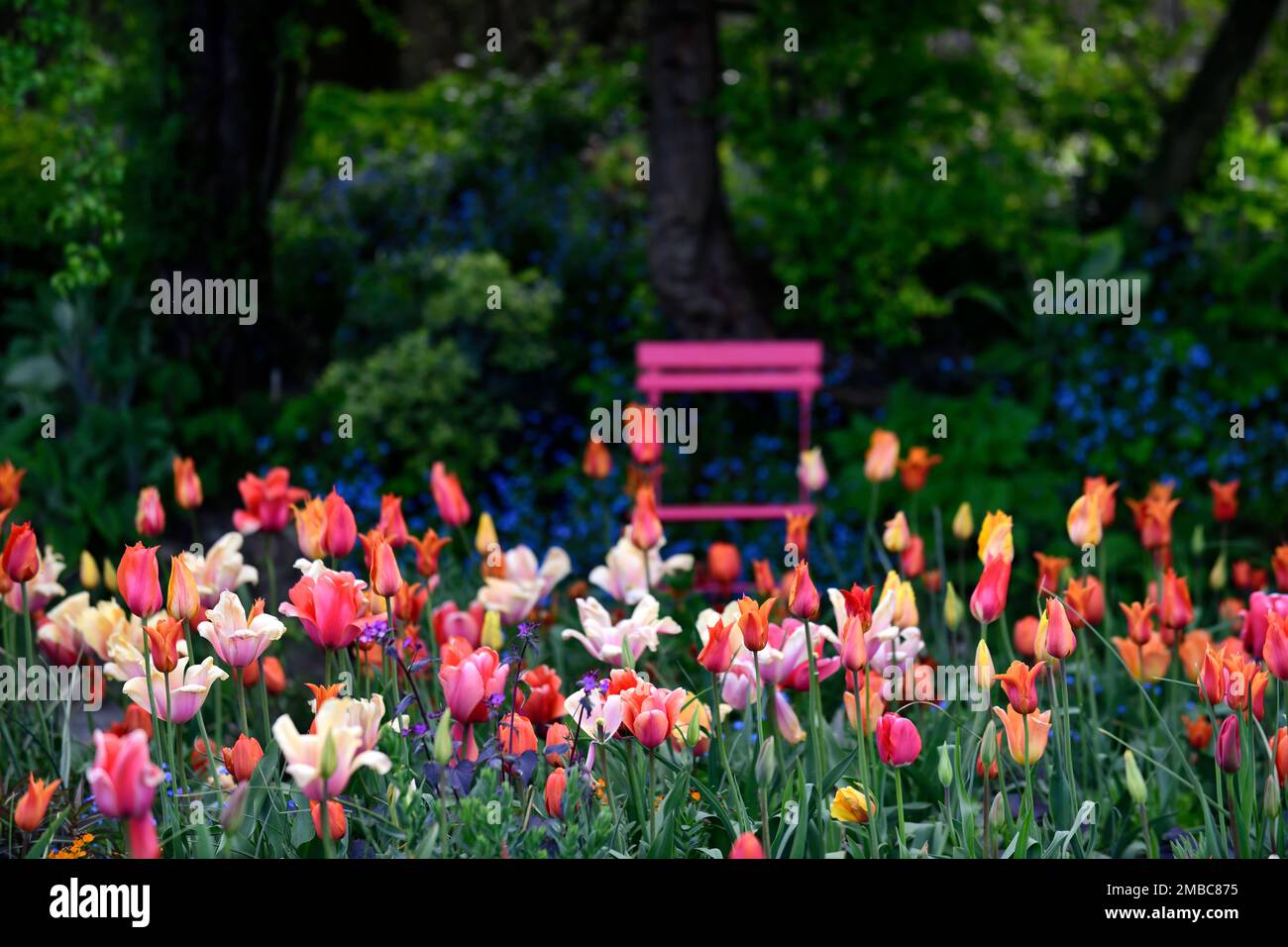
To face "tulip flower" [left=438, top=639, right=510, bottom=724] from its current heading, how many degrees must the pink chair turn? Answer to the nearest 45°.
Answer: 0° — it already faces it

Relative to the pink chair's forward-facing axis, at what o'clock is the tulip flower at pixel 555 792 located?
The tulip flower is roughly at 12 o'clock from the pink chair.

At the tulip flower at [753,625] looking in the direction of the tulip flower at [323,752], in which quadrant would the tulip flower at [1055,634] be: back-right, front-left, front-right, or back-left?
back-left

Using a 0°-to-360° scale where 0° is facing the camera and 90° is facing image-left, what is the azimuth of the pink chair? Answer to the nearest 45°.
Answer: approximately 0°
